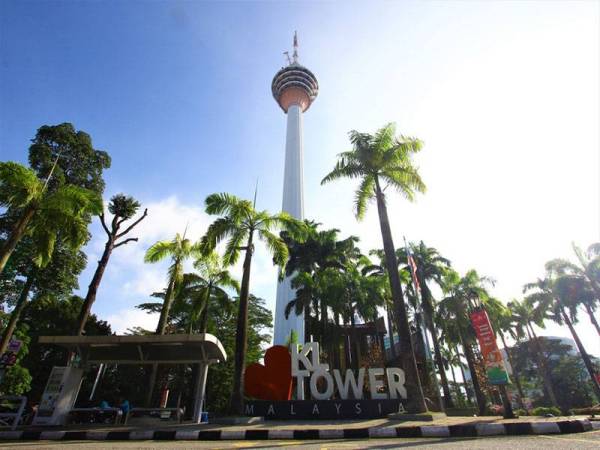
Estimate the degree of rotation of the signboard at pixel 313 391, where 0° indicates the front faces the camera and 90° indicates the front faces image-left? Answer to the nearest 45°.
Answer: approximately 0°

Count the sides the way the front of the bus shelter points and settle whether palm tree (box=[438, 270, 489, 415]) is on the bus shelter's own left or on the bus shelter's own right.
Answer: on the bus shelter's own left

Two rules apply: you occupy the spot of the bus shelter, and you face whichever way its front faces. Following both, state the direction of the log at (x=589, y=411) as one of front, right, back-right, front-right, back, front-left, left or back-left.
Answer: left

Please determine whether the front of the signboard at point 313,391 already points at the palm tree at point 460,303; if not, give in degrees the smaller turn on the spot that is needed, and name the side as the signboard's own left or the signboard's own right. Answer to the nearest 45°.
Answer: approximately 135° to the signboard's own left

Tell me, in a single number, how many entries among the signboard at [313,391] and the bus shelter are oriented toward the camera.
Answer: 2

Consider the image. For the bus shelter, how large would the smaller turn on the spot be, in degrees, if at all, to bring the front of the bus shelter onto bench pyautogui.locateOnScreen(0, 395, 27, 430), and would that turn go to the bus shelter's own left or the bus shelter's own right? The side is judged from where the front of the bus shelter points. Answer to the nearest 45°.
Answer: approximately 90° to the bus shelter's own right

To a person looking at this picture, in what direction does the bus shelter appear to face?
facing the viewer

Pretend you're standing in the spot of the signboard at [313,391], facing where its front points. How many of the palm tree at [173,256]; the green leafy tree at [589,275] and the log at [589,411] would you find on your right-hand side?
1

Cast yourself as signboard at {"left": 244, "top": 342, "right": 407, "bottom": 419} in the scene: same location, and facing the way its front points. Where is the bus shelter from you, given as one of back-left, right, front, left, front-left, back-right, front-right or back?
front-right

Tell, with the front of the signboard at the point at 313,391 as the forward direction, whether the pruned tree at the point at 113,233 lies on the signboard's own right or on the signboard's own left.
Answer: on the signboard's own right

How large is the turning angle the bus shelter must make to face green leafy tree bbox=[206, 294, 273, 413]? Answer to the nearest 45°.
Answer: approximately 135° to its left

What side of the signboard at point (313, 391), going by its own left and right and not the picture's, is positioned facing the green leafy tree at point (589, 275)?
left
